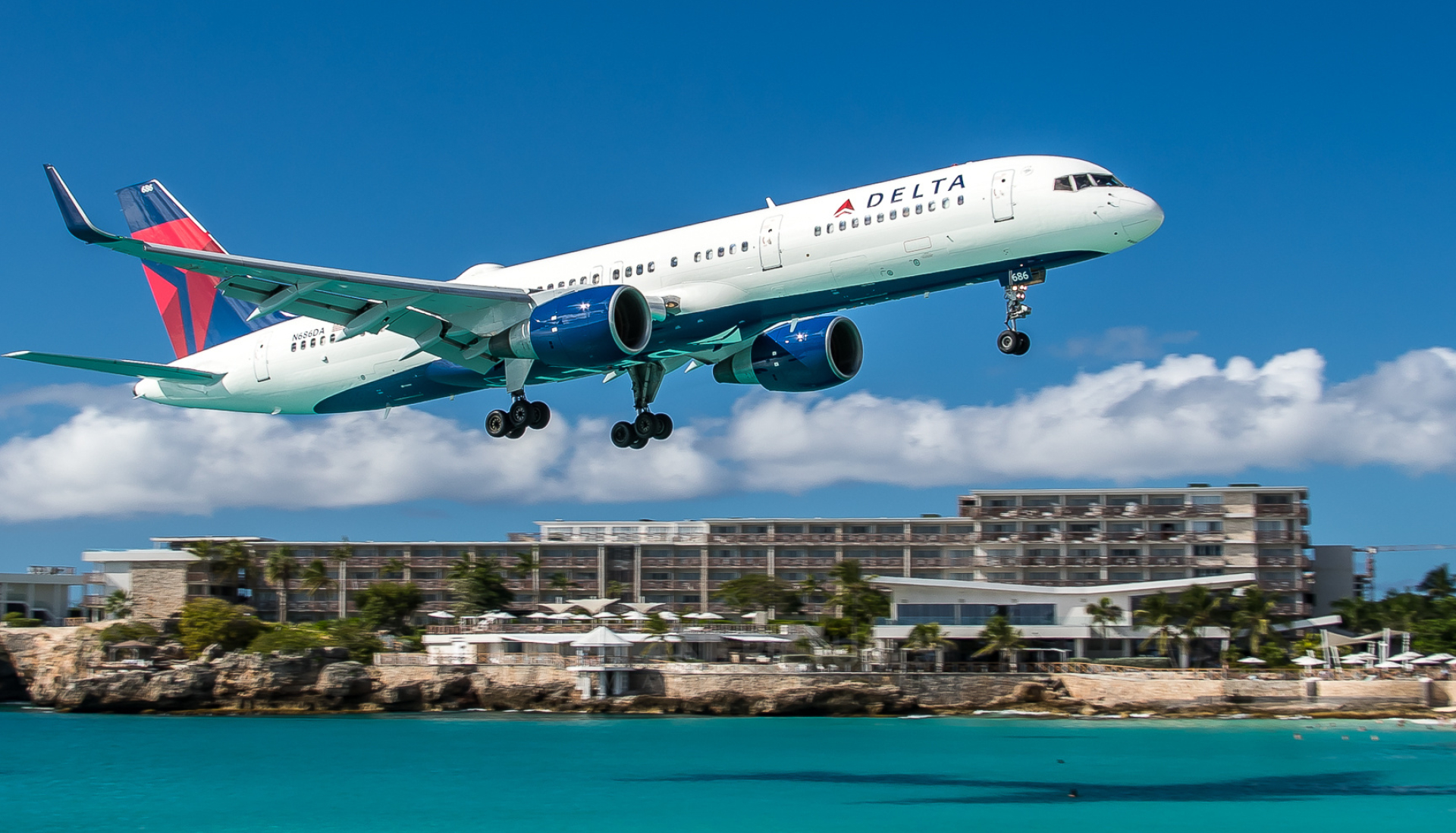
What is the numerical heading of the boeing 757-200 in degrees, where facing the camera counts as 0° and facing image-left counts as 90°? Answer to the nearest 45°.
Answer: approximately 315°
